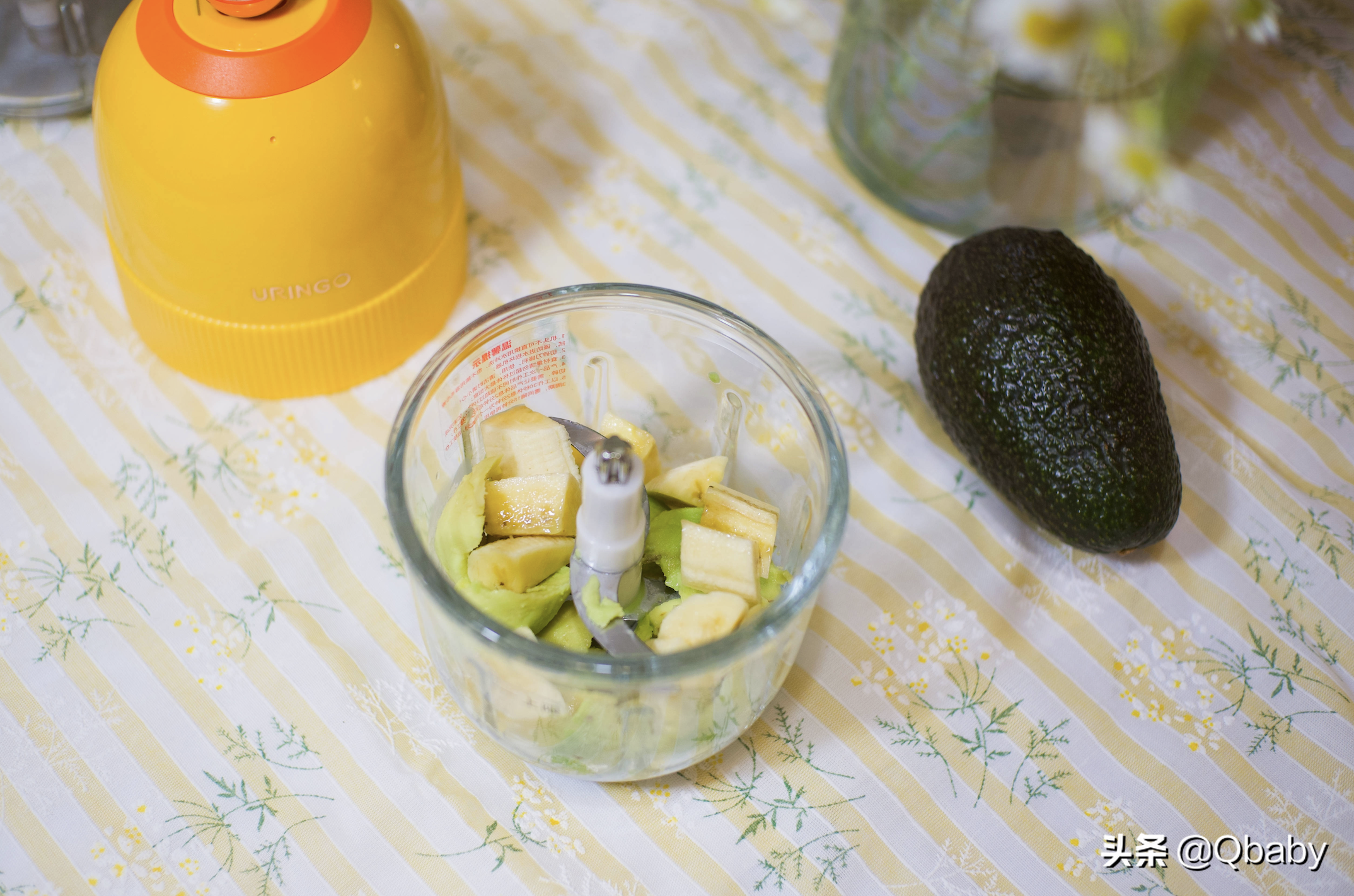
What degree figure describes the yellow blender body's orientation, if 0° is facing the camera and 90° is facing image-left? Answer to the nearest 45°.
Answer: approximately 0°

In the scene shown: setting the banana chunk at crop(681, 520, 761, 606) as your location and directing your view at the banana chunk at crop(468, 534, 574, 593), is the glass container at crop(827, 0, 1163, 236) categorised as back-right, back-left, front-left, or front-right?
back-right
